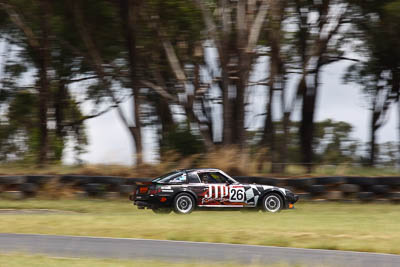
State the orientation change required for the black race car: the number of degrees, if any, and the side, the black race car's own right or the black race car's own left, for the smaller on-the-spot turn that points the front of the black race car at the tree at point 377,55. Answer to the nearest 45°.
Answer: approximately 45° to the black race car's own left

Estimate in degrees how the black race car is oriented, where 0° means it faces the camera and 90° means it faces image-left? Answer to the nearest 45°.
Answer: approximately 270°
